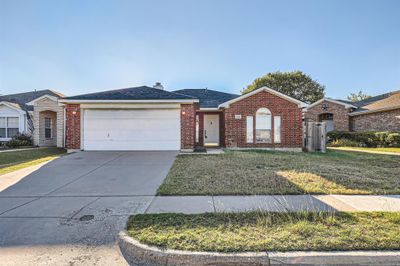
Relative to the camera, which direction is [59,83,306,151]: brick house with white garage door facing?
toward the camera

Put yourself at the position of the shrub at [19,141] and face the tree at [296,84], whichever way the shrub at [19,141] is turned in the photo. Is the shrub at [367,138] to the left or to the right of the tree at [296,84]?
right

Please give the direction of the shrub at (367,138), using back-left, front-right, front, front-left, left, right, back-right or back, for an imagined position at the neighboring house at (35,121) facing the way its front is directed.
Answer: front-left

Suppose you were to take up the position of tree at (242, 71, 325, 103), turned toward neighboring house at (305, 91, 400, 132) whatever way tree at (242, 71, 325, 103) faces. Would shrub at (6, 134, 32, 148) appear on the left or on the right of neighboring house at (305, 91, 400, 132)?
right

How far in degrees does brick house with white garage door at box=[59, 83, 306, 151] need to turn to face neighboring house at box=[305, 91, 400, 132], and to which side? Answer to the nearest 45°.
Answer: approximately 90° to its left

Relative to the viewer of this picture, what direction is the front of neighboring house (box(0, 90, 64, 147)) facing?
facing the viewer

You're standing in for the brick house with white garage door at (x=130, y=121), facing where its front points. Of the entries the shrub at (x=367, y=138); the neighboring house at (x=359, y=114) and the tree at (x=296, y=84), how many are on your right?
0

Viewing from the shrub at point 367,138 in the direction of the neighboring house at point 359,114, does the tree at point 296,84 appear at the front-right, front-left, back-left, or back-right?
front-left

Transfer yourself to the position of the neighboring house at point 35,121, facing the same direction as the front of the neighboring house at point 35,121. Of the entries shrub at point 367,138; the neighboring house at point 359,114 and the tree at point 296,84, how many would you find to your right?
0

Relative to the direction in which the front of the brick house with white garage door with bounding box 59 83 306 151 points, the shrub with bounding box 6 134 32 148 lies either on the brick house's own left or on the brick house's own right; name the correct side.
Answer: on the brick house's own right

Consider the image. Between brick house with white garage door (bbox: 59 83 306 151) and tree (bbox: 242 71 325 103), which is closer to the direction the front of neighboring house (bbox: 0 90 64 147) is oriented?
the brick house with white garage door

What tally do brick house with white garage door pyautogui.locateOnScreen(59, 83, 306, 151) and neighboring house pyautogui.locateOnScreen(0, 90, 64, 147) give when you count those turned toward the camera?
2

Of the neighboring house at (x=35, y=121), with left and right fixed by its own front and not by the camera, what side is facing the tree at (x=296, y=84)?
left

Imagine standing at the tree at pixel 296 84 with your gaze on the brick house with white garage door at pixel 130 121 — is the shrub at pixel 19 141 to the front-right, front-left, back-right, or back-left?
front-right

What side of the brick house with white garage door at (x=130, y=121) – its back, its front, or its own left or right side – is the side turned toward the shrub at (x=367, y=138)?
left
